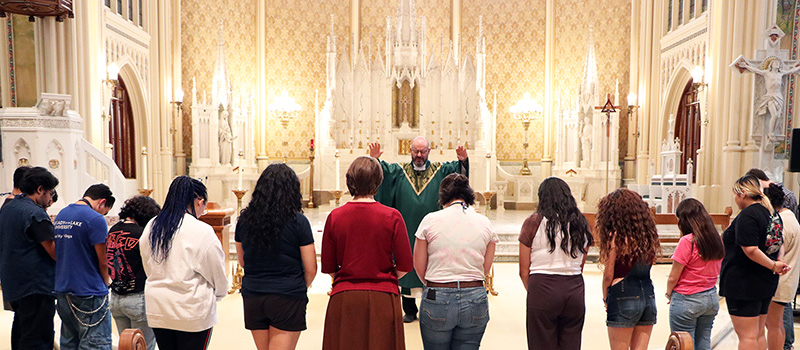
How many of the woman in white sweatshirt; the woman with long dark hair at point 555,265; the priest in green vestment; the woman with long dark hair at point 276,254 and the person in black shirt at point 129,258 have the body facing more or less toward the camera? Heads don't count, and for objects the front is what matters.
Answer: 1

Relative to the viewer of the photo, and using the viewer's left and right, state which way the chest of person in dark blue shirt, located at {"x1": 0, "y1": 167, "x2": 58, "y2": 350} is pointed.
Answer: facing away from the viewer and to the right of the viewer

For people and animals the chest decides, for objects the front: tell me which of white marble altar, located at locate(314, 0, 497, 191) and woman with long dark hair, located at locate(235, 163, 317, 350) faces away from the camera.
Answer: the woman with long dark hair

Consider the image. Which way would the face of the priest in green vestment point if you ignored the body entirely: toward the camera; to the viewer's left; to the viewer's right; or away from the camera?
toward the camera

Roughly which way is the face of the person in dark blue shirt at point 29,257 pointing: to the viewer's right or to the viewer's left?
to the viewer's right

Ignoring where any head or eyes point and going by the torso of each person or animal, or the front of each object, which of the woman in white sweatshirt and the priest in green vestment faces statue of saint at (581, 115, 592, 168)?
the woman in white sweatshirt

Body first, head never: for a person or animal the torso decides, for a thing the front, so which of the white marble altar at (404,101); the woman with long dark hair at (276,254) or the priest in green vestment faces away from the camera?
the woman with long dark hair

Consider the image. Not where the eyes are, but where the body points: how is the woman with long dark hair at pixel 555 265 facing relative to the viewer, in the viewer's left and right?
facing away from the viewer

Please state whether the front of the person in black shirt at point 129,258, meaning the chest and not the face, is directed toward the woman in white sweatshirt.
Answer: no

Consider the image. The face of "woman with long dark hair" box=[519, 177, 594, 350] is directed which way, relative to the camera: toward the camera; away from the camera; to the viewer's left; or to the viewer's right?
away from the camera

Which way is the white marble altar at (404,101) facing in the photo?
toward the camera

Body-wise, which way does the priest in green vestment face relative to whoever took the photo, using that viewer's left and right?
facing the viewer

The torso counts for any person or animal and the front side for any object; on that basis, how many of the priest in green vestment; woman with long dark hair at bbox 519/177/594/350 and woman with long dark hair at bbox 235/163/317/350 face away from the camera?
2

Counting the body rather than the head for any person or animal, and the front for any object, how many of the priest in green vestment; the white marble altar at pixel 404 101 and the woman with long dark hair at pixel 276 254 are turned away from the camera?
1

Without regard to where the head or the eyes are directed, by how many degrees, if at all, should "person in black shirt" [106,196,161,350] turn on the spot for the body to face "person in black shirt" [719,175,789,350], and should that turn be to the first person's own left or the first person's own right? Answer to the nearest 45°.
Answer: approximately 45° to the first person's own right

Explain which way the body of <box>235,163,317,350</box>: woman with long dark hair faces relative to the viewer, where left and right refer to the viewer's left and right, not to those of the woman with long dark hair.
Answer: facing away from the viewer

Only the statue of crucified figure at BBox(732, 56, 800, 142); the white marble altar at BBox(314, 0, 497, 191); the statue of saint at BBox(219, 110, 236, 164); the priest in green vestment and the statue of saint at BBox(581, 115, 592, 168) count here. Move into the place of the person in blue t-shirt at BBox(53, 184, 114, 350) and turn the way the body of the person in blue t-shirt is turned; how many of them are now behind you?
0

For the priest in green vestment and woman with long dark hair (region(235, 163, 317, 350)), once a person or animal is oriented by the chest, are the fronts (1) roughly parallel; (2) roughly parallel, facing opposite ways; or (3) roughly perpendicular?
roughly parallel, facing opposite ways

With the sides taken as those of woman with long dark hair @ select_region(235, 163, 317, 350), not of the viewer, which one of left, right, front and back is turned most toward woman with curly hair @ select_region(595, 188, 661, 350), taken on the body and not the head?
right
